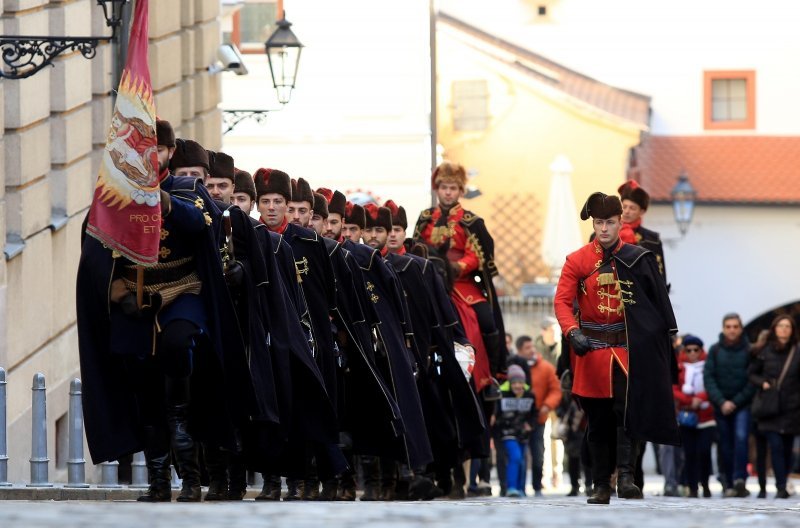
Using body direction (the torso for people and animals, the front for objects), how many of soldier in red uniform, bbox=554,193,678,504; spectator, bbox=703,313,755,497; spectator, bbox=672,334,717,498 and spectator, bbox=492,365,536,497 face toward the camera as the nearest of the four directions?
4

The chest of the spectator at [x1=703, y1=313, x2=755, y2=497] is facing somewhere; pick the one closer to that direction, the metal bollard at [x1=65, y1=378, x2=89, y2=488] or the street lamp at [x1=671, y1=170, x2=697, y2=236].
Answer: the metal bollard

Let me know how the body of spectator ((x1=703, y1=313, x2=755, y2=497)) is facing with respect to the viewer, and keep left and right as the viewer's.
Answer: facing the viewer

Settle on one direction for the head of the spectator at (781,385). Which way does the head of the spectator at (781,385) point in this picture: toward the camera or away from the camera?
toward the camera

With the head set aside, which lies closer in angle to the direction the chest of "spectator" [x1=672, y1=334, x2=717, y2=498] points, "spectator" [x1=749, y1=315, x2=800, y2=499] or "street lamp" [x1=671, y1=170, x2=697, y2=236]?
the spectator

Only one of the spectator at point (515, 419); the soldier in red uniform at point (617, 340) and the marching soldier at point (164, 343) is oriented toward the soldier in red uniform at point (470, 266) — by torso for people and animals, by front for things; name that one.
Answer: the spectator

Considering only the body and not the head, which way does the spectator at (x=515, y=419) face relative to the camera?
toward the camera

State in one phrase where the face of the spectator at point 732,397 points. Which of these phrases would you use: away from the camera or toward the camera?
toward the camera

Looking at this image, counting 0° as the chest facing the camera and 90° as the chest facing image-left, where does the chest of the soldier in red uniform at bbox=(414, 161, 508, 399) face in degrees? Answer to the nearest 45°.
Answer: approximately 0°

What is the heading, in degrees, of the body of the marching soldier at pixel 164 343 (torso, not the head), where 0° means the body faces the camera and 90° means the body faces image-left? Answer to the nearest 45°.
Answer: approximately 45°

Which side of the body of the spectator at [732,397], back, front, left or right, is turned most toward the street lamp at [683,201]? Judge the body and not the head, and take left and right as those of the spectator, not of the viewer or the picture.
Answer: back

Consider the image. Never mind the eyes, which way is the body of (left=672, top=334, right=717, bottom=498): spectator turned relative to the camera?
toward the camera

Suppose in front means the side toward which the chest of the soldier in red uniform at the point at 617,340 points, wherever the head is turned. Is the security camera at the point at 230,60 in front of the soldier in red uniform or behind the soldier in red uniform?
behind

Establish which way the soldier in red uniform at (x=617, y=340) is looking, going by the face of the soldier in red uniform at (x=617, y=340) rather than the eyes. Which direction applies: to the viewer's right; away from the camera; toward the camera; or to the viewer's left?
toward the camera
